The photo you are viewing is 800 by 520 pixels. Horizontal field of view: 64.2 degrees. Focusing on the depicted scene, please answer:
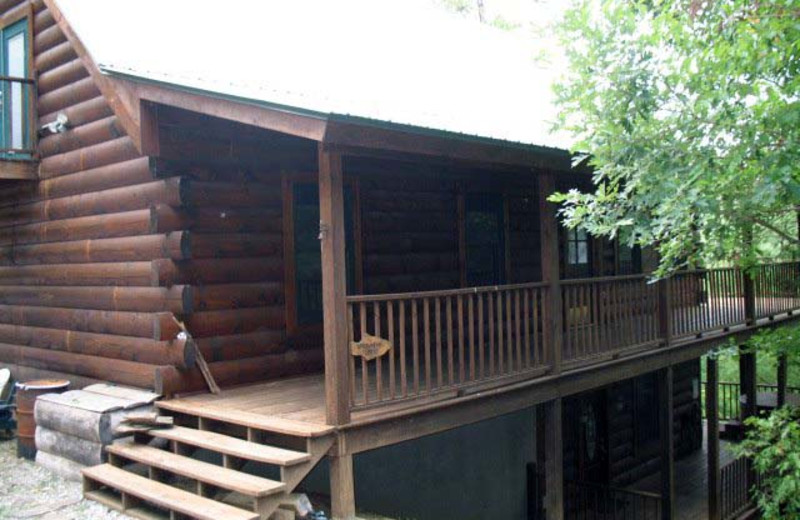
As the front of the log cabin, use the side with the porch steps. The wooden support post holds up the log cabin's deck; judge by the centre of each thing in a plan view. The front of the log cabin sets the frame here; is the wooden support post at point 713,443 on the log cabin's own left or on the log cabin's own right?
on the log cabin's own left

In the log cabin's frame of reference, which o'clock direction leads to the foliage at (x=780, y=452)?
The foliage is roughly at 11 o'clock from the log cabin.

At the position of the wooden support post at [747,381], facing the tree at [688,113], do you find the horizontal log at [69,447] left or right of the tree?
right

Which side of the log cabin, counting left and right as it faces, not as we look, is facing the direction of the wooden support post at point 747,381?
left

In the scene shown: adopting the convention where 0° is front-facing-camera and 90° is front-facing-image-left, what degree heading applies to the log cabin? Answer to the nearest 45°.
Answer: approximately 315°
